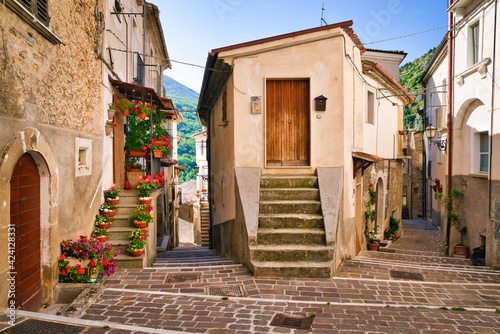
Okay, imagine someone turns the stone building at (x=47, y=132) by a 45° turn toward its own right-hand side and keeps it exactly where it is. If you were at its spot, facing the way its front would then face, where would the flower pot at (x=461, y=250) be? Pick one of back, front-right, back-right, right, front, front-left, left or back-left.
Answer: left

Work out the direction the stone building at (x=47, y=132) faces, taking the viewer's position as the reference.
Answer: facing the viewer and to the right of the viewer

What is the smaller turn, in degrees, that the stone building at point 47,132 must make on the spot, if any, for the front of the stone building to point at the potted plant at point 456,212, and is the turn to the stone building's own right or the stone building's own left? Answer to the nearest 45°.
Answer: approximately 45° to the stone building's own left

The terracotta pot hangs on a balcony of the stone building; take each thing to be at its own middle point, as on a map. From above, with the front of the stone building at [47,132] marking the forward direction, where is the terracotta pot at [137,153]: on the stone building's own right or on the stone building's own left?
on the stone building's own left

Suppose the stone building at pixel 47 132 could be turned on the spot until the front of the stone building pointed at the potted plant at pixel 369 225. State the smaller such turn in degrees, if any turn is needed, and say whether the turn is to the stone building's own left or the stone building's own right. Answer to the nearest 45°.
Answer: approximately 45° to the stone building's own left

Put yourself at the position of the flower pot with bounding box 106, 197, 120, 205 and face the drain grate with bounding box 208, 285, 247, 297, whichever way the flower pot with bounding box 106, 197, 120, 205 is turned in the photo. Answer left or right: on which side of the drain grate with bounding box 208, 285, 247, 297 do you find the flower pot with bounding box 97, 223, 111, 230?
right

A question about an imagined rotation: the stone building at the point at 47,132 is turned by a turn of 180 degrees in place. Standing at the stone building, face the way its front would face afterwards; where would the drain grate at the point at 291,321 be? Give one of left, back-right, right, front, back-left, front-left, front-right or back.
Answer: back

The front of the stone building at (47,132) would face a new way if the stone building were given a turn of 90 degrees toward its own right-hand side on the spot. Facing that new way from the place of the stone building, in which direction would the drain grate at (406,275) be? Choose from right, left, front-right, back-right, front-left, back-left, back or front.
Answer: back-left
